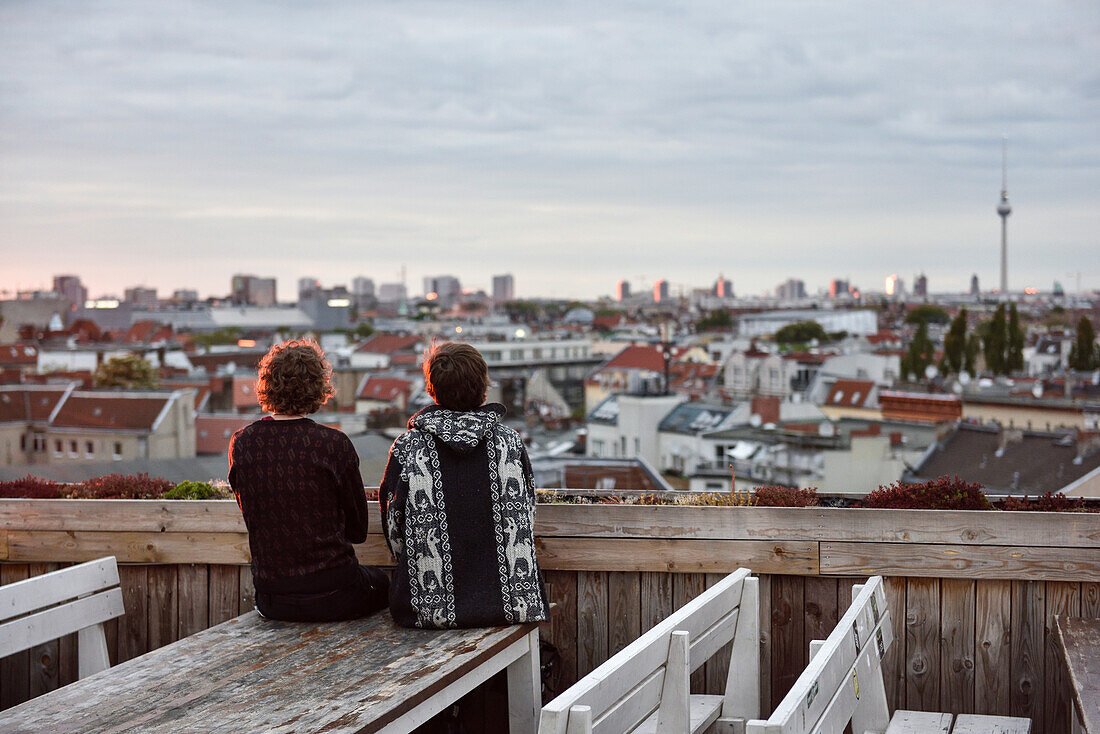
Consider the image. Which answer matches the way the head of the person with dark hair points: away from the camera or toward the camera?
away from the camera

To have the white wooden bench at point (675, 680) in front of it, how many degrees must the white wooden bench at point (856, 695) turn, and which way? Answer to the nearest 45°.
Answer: approximately 135° to its right

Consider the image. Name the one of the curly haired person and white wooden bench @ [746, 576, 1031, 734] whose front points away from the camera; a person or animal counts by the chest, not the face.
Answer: the curly haired person

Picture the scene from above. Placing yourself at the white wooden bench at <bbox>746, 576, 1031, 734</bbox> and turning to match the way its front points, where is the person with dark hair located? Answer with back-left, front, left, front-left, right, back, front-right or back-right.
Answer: back

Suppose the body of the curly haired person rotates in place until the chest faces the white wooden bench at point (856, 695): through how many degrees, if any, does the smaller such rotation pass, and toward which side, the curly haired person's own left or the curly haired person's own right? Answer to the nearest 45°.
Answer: approximately 135° to the curly haired person's own right

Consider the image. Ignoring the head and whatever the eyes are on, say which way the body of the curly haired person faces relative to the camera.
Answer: away from the camera

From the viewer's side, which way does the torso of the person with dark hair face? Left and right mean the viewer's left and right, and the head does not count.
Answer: facing away from the viewer

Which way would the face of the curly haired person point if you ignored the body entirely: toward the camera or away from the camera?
away from the camera
